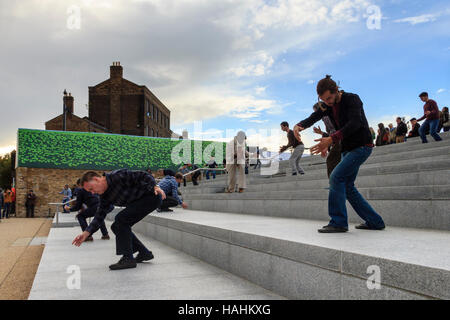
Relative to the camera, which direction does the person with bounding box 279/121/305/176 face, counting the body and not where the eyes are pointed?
to the viewer's left

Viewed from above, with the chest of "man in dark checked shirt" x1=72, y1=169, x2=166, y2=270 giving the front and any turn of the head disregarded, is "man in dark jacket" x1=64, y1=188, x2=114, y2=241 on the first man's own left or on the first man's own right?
on the first man's own right

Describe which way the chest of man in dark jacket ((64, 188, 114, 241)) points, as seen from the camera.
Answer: to the viewer's left

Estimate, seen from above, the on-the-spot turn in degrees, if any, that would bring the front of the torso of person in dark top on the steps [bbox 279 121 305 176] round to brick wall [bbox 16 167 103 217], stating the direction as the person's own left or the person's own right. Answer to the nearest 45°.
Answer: approximately 45° to the person's own right

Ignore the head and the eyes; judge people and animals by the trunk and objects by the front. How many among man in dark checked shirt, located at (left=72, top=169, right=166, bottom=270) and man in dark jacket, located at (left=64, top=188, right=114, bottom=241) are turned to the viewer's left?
2

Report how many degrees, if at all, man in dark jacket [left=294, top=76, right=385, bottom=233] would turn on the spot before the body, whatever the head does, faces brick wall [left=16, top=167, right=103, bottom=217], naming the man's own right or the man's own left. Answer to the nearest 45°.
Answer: approximately 90° to the man's own right

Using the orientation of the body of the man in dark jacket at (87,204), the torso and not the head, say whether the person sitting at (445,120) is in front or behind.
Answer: behind

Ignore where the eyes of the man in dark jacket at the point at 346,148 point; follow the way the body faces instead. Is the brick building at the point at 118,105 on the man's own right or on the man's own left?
on the man's own right
